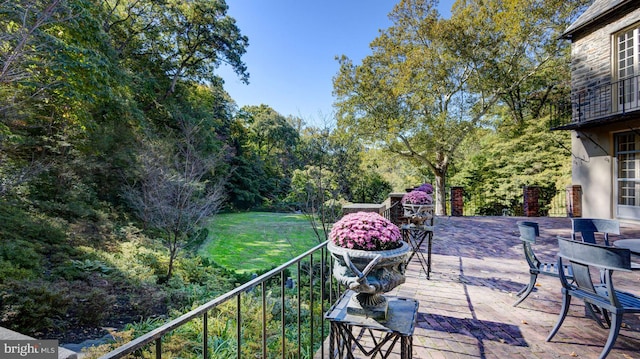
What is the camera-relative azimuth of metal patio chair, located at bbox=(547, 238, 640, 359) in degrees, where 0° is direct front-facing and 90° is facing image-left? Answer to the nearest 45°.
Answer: approximately 225°

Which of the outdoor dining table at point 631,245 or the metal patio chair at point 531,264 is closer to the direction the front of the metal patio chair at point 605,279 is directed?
the outdoor dining table

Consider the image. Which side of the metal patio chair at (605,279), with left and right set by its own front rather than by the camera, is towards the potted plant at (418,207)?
left

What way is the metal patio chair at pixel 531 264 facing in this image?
to the viewer's right

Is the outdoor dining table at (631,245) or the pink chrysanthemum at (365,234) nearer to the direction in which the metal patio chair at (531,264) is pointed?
the outdoor dining table

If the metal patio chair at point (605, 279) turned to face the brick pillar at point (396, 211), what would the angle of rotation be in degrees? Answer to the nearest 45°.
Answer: approximately 90° to its left
